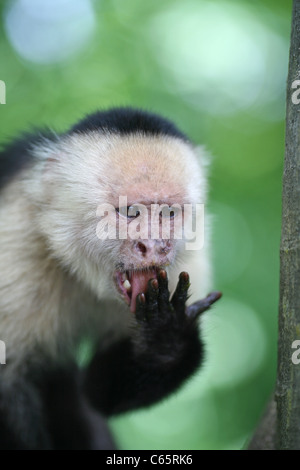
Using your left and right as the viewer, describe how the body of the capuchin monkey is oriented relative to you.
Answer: facing the viewer and to the right of the viewer

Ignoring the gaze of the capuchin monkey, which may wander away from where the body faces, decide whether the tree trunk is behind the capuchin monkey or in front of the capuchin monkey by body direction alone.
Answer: in front
